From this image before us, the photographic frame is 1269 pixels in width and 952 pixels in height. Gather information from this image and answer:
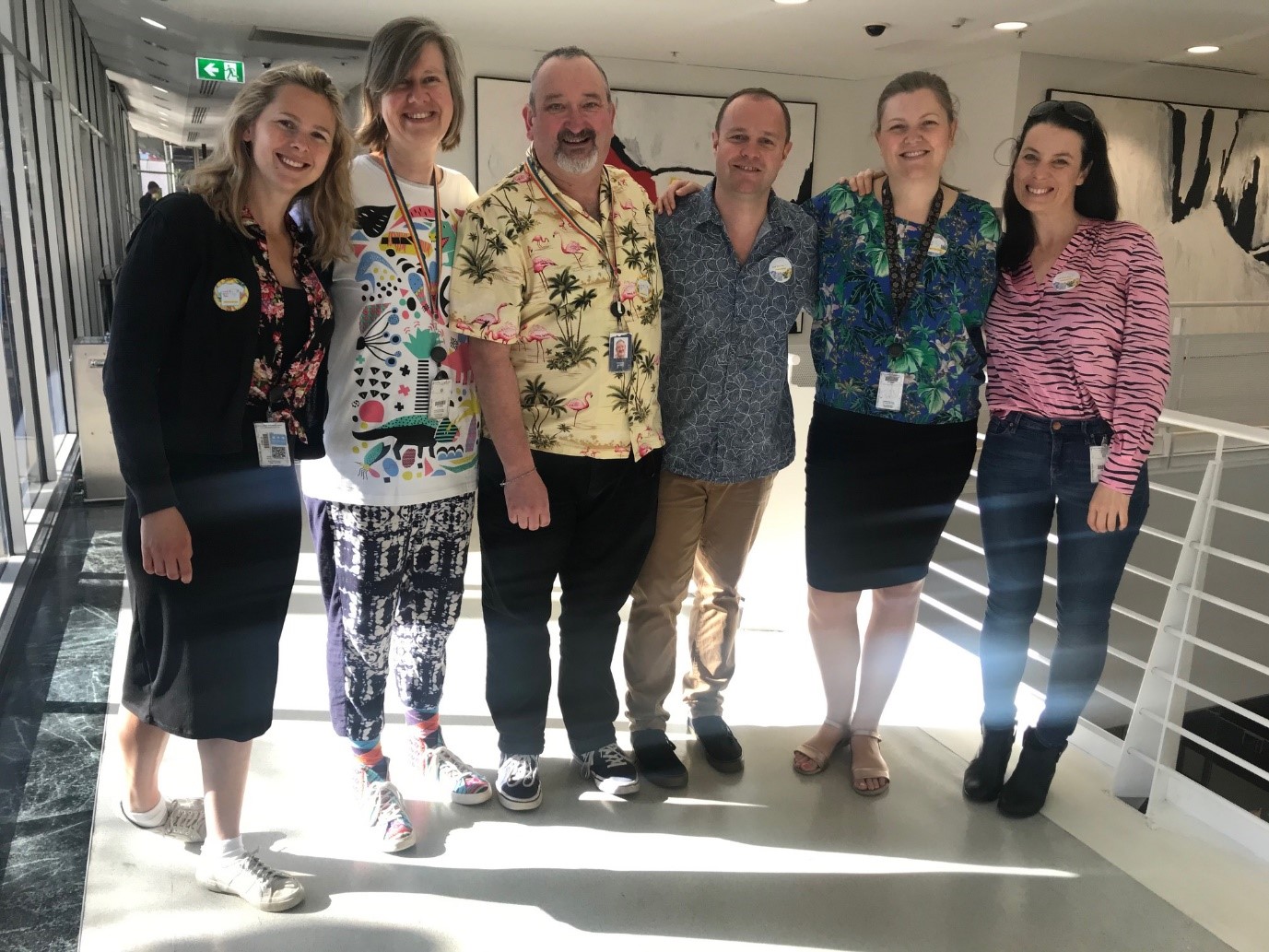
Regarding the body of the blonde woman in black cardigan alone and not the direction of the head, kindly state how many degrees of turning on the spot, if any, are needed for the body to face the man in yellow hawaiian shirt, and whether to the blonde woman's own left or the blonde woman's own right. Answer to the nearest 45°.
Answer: approximately 45° to the blonde woman's own left

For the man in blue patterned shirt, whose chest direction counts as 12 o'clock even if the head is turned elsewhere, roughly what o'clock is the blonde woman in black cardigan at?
The blonde woman in black cardigan is roughly at 2 o'clock from the man in blue patterned shirt.

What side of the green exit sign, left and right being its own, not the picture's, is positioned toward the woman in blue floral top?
front

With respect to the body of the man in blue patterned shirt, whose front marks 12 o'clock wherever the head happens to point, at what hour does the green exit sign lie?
The green exit sign is roughly at 5 o'clock from the man in blue patterned shirt.

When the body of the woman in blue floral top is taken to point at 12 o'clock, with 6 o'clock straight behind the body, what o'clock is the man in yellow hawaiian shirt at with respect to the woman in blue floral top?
The man in yellow hawaiian shirt is roughly at 2 o'clock from the woman in blue floral top.

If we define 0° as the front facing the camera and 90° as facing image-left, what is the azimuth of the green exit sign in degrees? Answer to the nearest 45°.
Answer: approximately 0°

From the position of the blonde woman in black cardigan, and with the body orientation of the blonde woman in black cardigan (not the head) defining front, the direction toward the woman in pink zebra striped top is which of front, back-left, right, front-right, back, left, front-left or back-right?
front-left

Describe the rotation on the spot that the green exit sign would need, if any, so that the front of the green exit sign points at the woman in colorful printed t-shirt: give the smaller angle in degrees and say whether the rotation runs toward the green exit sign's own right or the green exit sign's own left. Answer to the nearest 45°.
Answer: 0° — it already faces them

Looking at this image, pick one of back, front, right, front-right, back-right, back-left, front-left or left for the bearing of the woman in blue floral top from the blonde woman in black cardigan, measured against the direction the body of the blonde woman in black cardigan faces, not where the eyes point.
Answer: front-left
